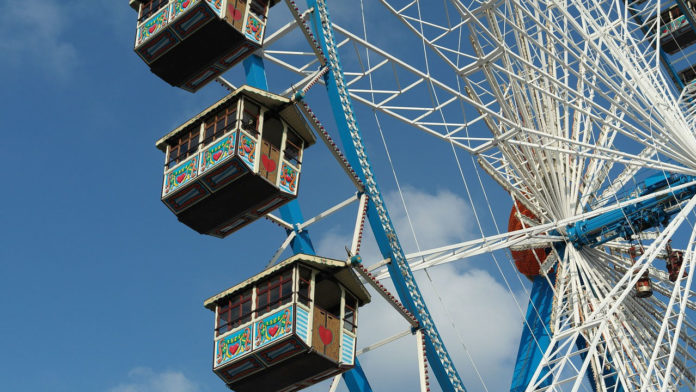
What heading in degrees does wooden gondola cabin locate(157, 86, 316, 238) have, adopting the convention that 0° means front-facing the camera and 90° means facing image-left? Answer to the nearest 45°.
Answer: approximately 315°
